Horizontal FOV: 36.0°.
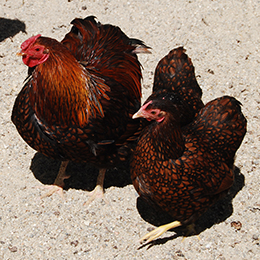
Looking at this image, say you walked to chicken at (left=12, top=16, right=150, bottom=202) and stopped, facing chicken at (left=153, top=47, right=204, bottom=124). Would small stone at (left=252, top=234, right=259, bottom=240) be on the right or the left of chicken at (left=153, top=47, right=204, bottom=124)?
right

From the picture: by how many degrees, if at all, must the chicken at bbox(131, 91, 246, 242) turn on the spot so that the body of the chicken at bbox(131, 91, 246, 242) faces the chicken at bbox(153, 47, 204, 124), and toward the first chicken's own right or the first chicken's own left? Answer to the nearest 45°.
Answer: approximately 135° to the first chicken's own right

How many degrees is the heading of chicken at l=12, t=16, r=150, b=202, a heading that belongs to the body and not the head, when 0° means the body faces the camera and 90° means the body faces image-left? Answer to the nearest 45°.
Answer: approximately 45°

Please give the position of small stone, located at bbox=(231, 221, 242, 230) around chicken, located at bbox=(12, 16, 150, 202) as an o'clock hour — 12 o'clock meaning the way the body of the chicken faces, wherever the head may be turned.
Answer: The small stone is roughly at 8 o'clock from the chicken.

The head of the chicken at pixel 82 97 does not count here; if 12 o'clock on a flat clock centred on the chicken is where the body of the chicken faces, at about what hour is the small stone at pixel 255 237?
The small stone is roughly at 8 o'clock from the chicken.

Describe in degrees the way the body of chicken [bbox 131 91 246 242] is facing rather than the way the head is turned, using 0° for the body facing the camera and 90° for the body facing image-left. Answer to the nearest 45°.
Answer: approximately 45°
